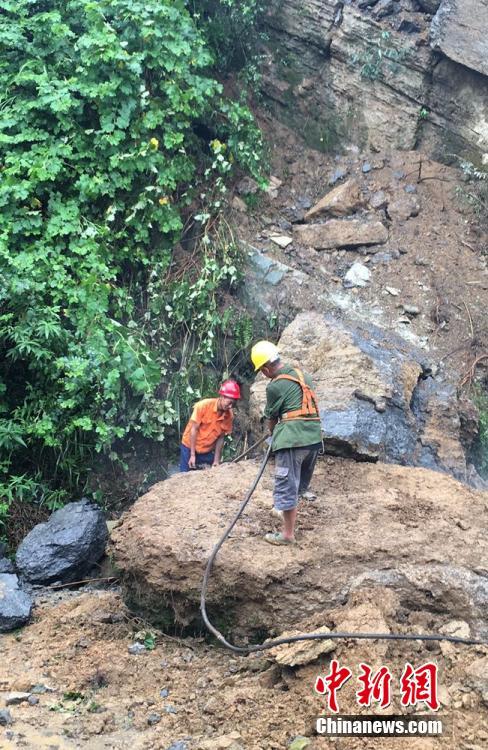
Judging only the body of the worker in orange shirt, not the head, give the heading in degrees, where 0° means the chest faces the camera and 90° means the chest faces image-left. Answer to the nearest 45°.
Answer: approximately 315°

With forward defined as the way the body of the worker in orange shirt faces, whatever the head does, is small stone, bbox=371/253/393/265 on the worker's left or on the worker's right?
on the worker's left

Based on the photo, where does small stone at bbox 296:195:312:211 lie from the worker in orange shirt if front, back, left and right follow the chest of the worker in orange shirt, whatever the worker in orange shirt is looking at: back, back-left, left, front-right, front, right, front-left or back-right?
back-left

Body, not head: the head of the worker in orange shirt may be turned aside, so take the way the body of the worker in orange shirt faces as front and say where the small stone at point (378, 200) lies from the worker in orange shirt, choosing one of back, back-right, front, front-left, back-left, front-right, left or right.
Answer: back-left

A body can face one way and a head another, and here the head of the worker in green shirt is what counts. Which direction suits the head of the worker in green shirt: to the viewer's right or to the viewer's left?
to the viewer's left

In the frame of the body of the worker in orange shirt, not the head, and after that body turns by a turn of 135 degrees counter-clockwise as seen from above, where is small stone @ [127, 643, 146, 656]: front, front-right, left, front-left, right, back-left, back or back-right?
back

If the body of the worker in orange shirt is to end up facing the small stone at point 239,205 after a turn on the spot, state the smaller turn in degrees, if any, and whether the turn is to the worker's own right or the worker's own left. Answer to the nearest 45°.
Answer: approximately 135° to the worker's own left

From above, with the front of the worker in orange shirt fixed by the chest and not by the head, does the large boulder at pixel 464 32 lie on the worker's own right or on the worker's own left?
on the worker's own left

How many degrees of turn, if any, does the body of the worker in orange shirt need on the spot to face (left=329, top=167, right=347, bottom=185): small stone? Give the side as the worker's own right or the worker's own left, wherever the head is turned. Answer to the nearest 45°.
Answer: approximately 135° to the worker's own left

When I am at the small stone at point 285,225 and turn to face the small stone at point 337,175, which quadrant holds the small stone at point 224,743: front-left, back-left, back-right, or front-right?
back-right

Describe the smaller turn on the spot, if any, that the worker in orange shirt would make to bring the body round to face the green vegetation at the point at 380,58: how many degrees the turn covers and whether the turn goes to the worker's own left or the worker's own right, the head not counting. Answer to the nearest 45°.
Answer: approximately 135° to the worker's own left

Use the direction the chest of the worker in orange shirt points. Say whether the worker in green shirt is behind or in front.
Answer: in front
